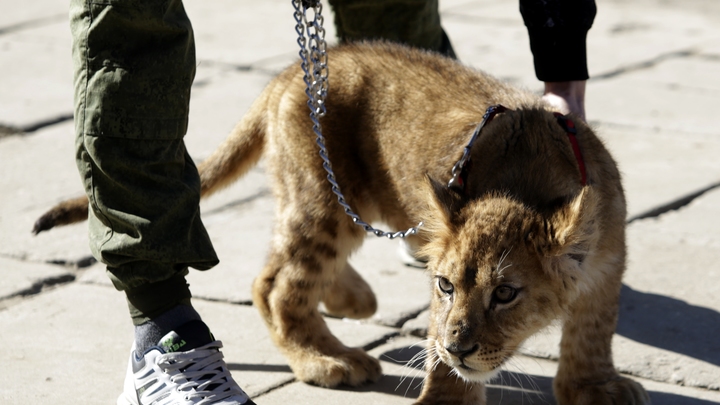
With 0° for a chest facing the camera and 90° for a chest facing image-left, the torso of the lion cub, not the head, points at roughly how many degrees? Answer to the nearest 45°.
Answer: approximately 315°
